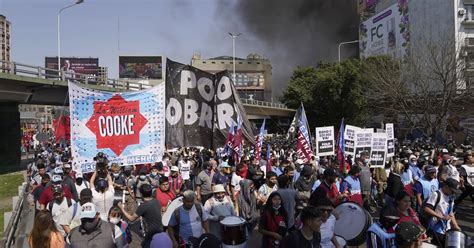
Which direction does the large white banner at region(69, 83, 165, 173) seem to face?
toward the camera

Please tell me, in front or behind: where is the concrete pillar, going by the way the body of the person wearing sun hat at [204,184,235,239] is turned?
behind

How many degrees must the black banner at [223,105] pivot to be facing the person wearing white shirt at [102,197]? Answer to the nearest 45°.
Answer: approximately 45° to its right

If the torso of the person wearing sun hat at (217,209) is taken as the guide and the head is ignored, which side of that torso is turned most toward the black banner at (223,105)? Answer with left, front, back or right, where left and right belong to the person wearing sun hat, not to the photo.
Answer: back

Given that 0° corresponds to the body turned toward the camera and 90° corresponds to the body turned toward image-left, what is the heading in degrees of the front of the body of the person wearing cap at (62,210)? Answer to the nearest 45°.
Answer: approximately 0°

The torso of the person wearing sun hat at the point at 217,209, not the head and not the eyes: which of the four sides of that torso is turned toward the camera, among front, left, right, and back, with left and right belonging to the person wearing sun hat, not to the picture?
front

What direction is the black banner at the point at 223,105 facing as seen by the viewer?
toward the camera

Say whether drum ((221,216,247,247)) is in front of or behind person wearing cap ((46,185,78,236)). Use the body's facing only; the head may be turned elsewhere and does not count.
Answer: in front
